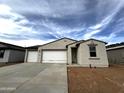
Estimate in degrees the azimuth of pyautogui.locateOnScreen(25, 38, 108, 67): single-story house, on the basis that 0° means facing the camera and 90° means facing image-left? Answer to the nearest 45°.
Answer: approximately 0°

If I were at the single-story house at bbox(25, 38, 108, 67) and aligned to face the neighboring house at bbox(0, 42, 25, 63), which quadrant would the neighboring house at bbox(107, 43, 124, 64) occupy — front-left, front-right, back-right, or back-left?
back-right

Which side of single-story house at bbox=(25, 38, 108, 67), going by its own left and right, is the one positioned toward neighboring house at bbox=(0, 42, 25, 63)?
right

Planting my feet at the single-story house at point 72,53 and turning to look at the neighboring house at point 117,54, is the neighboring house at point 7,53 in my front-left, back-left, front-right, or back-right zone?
back-left

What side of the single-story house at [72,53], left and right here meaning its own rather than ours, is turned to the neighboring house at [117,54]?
left
